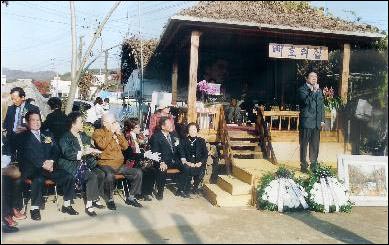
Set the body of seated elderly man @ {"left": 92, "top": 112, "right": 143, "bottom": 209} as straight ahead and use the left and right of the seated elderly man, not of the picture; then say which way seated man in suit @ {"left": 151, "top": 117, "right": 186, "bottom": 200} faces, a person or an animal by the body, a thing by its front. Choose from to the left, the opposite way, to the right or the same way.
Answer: the same way

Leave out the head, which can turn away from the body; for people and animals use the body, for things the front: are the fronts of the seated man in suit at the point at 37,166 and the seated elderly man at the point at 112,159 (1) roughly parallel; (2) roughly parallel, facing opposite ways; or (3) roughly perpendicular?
roughly parallel

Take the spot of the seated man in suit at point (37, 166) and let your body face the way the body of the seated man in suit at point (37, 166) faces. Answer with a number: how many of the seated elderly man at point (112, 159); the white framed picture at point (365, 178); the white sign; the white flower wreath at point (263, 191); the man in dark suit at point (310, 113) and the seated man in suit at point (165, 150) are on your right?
0

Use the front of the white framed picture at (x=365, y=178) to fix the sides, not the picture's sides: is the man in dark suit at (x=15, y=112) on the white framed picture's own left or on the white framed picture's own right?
on the white framed picture's own right

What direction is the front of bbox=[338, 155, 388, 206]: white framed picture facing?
toward the camera

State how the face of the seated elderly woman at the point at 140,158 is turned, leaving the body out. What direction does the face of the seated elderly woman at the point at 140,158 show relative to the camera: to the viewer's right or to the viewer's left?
to the viewer's right

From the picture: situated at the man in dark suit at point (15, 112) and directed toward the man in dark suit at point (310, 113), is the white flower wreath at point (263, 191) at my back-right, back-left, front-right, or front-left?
front-right

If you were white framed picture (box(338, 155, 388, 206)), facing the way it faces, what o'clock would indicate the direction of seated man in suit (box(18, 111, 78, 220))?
The seated man in suit is roughly at 2 o'clock from the white framed picture.

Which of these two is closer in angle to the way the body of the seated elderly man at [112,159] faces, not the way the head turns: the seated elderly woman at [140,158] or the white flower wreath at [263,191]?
the white flower wreath

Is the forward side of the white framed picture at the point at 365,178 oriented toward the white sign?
no

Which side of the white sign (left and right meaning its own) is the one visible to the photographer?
front

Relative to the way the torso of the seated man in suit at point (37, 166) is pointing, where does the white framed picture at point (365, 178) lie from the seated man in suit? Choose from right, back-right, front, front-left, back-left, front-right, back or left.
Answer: front-left

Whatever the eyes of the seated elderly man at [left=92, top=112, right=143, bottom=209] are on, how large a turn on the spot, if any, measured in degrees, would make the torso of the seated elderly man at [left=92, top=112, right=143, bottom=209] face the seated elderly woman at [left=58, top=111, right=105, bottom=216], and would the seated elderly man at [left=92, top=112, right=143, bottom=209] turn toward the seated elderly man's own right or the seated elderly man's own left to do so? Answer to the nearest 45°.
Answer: approximately 90° to the seated elderly man's own right

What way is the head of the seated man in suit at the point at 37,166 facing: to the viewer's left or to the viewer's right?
to the viewer's right

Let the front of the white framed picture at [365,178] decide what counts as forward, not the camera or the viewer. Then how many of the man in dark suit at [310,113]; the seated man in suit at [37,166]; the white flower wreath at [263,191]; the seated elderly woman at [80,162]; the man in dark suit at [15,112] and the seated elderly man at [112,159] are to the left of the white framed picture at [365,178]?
0

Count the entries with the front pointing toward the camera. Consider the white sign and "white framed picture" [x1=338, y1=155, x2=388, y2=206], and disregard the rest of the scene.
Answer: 2

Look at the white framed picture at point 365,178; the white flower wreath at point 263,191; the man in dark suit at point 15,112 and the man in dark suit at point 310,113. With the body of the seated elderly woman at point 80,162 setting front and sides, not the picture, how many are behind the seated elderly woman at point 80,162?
1

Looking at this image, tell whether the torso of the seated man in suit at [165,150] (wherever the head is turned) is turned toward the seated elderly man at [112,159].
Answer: no

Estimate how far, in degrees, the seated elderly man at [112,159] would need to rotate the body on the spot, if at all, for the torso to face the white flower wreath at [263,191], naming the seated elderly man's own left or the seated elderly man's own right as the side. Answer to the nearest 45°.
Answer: approximately 45° to the seated elderly man's own left
